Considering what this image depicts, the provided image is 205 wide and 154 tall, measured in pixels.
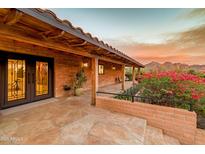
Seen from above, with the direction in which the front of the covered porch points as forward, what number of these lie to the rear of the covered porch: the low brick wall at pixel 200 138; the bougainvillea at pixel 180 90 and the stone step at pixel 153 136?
0

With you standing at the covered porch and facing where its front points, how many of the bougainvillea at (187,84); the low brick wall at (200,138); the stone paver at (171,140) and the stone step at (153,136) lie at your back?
0

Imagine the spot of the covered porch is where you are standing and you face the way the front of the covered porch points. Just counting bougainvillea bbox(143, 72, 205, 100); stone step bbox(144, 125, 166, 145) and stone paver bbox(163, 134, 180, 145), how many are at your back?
0

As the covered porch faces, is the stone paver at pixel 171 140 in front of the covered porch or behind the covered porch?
in front

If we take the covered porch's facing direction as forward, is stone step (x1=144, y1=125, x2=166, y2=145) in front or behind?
in front

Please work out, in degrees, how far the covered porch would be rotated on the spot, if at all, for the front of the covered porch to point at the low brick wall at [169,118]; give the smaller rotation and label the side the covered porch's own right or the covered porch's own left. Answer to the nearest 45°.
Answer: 0° — it already faces it

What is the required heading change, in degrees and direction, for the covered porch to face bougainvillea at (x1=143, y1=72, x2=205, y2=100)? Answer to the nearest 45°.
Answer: approximately 45° to its left

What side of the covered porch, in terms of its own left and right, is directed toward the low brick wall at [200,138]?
front

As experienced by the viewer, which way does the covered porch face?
facing the viewer and to the right of the viewer

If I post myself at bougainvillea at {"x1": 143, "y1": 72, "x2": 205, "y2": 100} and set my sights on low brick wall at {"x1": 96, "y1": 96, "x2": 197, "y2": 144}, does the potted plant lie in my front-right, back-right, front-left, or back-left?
front-right

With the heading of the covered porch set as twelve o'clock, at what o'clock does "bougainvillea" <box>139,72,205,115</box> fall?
The bougainvillea is roughly at 11 o'clock from the covered porch.

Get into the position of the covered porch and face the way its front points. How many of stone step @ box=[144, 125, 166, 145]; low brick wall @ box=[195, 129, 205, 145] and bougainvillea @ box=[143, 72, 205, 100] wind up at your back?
0

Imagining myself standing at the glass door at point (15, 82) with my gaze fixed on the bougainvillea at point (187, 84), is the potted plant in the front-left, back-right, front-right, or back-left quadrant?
front-left
